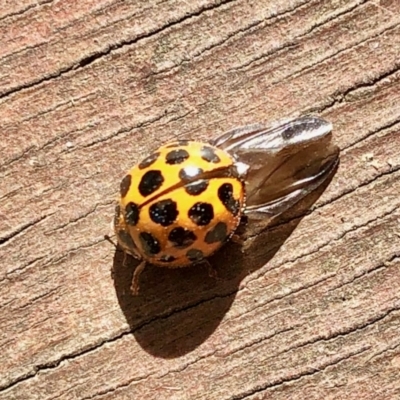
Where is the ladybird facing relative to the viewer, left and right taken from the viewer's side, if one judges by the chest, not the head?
facing the viewer and to the left of the viewer
